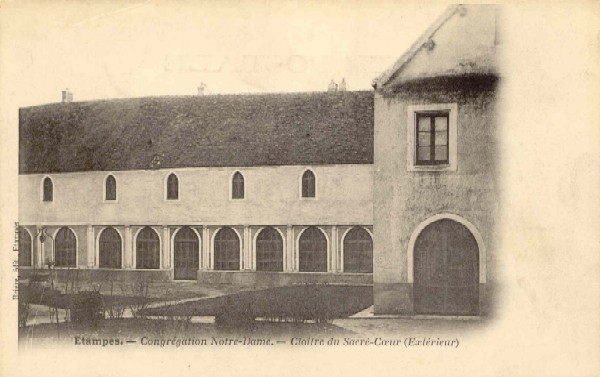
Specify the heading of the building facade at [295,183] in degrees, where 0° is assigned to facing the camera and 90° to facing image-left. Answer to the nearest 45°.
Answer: approximately 0°
